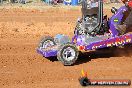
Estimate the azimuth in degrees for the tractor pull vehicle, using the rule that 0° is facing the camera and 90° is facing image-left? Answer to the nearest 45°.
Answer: approximately 45°
